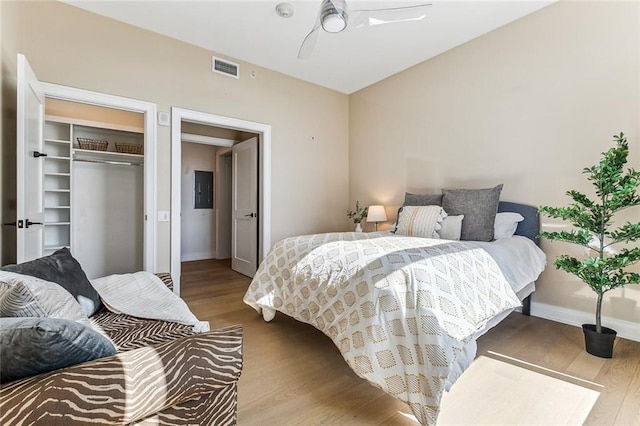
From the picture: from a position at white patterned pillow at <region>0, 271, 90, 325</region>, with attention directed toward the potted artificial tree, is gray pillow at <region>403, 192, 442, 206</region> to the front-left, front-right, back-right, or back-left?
front-left

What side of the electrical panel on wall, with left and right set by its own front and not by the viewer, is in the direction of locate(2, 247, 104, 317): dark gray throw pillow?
front

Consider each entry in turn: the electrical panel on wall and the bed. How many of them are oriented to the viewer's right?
0

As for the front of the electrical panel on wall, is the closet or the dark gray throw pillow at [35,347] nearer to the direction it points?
the dark gray throw pillow

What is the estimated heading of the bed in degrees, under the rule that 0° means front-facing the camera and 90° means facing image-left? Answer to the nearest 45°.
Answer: approximately 45°

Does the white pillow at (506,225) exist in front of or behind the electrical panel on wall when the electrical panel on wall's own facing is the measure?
in front

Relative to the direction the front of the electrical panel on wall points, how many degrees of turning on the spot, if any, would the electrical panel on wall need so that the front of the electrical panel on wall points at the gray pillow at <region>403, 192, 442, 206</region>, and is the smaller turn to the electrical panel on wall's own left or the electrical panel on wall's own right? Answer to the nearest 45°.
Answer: approximately 45° to the electrical panel on wall's own left

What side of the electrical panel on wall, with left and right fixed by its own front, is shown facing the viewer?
front

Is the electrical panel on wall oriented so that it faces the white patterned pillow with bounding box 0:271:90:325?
yes

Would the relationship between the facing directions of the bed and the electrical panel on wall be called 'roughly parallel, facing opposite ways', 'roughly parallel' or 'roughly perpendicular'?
roughly perpendicular

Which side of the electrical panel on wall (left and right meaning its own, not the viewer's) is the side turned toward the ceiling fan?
front

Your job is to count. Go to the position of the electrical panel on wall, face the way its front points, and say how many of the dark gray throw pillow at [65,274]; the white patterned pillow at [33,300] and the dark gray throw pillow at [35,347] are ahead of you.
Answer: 3

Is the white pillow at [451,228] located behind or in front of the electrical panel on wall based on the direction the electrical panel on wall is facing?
in front

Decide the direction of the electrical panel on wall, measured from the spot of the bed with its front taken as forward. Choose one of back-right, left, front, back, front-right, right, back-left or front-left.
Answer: right

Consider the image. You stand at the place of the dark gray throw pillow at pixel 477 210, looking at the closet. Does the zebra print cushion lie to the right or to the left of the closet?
left
